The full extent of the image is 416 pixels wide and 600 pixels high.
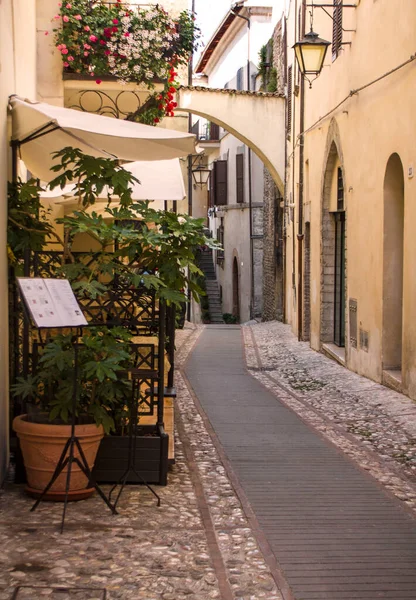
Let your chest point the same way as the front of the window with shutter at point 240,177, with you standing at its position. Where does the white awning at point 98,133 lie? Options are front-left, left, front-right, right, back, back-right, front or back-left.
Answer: front-left

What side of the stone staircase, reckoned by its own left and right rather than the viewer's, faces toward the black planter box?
front

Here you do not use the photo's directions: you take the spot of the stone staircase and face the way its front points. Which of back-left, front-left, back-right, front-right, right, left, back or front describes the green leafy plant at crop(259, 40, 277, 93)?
front

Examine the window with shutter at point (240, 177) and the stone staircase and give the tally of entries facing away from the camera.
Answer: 0

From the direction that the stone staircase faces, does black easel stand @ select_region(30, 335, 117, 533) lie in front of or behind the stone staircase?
in front

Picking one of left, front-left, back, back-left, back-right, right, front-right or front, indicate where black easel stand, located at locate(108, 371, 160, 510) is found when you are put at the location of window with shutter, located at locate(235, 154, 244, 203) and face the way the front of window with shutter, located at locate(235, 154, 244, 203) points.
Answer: front-left

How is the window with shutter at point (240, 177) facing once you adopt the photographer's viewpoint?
facing the viewer and to the left of the viewer

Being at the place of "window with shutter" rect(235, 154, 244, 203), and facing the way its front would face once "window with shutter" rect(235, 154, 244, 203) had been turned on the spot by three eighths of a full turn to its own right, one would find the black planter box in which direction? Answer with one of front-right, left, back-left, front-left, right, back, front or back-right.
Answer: back

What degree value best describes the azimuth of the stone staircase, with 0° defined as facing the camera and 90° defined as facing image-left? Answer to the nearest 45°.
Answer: approximately 0°

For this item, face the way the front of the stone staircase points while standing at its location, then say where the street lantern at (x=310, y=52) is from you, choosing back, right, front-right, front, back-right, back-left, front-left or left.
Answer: front

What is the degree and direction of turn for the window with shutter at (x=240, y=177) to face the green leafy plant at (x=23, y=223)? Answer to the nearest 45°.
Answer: approximately 45° to its left

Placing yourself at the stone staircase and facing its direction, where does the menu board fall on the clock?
The menu board is roughly at 12 o'clock from the stone staircase.
